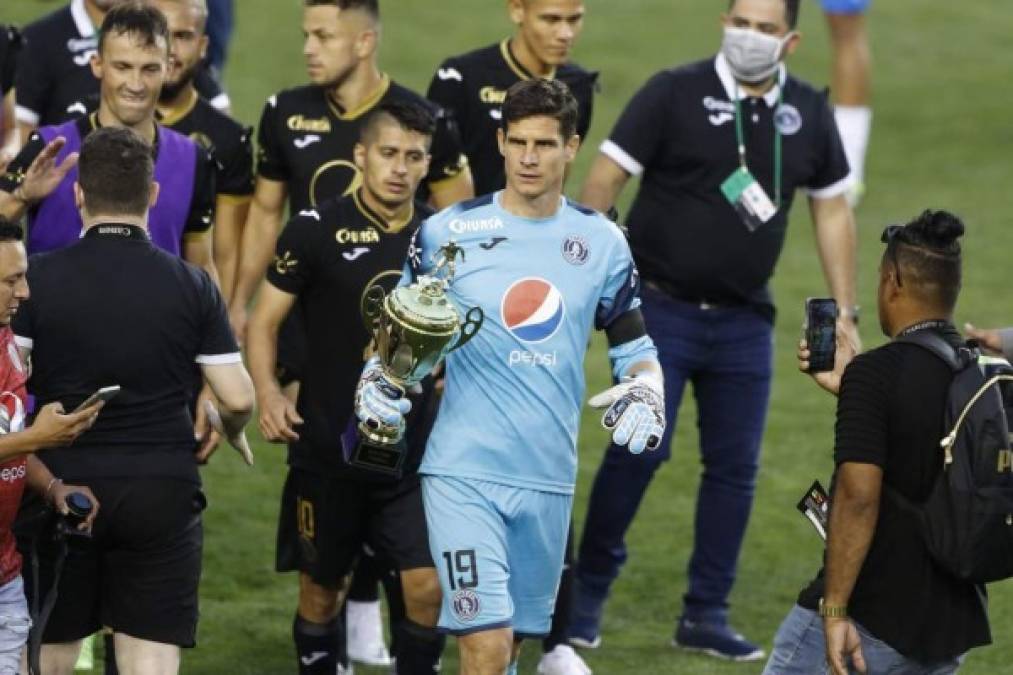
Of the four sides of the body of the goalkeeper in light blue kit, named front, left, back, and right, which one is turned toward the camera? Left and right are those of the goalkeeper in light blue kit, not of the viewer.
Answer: front

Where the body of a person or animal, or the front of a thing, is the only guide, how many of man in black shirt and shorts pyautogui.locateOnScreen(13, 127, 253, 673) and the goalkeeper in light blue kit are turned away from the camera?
1

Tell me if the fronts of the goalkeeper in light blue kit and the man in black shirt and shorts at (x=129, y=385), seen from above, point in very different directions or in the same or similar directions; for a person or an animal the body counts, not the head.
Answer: very different directions

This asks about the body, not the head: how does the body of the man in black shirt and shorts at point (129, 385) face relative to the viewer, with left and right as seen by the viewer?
facing away from the viewer

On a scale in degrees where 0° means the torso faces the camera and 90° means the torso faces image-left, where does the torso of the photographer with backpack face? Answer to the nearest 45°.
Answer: approximately 135°

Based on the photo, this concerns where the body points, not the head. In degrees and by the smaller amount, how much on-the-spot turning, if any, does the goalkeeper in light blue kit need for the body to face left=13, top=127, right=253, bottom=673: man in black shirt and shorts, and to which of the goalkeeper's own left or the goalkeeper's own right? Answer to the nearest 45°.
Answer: approximately 90° to the goalkeeper's own right

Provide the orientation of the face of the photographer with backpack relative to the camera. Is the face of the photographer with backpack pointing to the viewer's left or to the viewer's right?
to the viewer's left

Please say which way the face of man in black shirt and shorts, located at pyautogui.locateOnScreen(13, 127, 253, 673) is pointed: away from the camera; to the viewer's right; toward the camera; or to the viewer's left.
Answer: away from the camera

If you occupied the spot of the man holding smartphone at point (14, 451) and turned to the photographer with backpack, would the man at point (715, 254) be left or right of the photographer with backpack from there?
left

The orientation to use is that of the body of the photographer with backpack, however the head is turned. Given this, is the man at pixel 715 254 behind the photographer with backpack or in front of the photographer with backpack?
in front

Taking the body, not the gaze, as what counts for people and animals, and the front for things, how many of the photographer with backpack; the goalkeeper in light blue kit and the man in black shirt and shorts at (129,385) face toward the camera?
1

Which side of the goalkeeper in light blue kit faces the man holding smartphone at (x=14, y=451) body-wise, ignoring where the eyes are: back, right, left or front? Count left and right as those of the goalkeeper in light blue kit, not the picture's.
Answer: right
